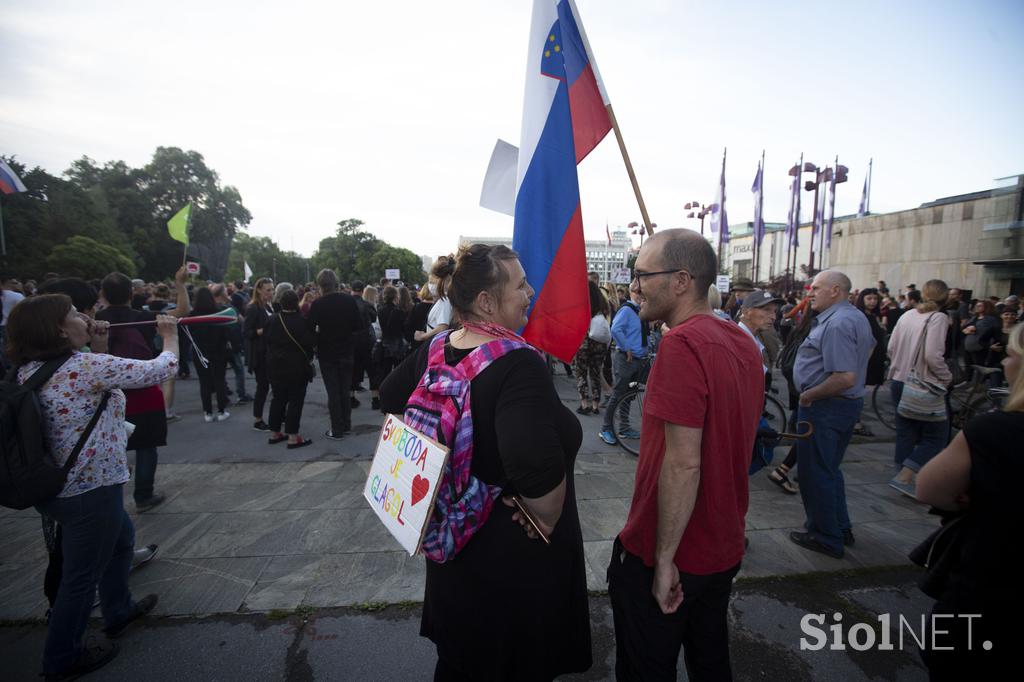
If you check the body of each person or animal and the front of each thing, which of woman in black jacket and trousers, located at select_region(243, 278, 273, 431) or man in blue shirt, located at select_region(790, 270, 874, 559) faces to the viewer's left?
the man in blue shirt

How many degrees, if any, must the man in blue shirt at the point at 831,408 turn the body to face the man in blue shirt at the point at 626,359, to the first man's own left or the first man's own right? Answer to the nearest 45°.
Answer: approximately 45° to the first man's own right

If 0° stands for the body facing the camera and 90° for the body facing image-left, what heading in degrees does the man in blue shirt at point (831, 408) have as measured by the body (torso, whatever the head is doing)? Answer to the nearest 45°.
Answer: approximately 90°

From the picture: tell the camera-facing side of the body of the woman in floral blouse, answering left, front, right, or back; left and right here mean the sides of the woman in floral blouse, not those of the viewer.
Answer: right
